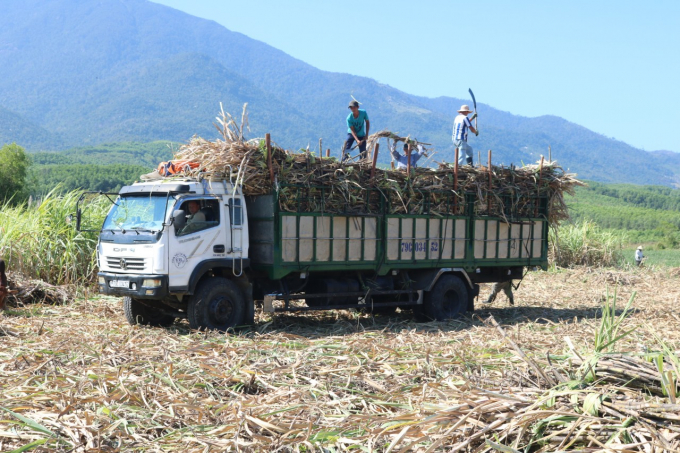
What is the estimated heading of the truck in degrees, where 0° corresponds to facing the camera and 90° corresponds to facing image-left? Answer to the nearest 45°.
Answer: approximately 45°

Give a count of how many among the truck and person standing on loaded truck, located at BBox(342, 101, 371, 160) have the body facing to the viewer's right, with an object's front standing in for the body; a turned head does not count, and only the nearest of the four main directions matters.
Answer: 0

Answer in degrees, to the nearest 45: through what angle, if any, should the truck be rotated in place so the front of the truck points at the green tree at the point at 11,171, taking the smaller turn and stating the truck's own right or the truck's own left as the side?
approximately 90° to the truck's own right

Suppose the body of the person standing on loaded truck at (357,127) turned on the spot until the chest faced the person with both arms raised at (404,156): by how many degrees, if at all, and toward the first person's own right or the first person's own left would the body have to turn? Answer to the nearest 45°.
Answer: approximately 90° to the first person's own left

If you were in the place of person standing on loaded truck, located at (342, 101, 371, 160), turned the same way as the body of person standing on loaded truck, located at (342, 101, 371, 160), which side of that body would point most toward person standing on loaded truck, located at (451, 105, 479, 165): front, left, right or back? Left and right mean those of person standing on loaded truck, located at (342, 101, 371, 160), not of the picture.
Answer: left

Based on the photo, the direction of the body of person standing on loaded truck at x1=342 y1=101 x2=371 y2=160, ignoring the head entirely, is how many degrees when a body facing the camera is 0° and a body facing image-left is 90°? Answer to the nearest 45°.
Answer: approximately 0°
